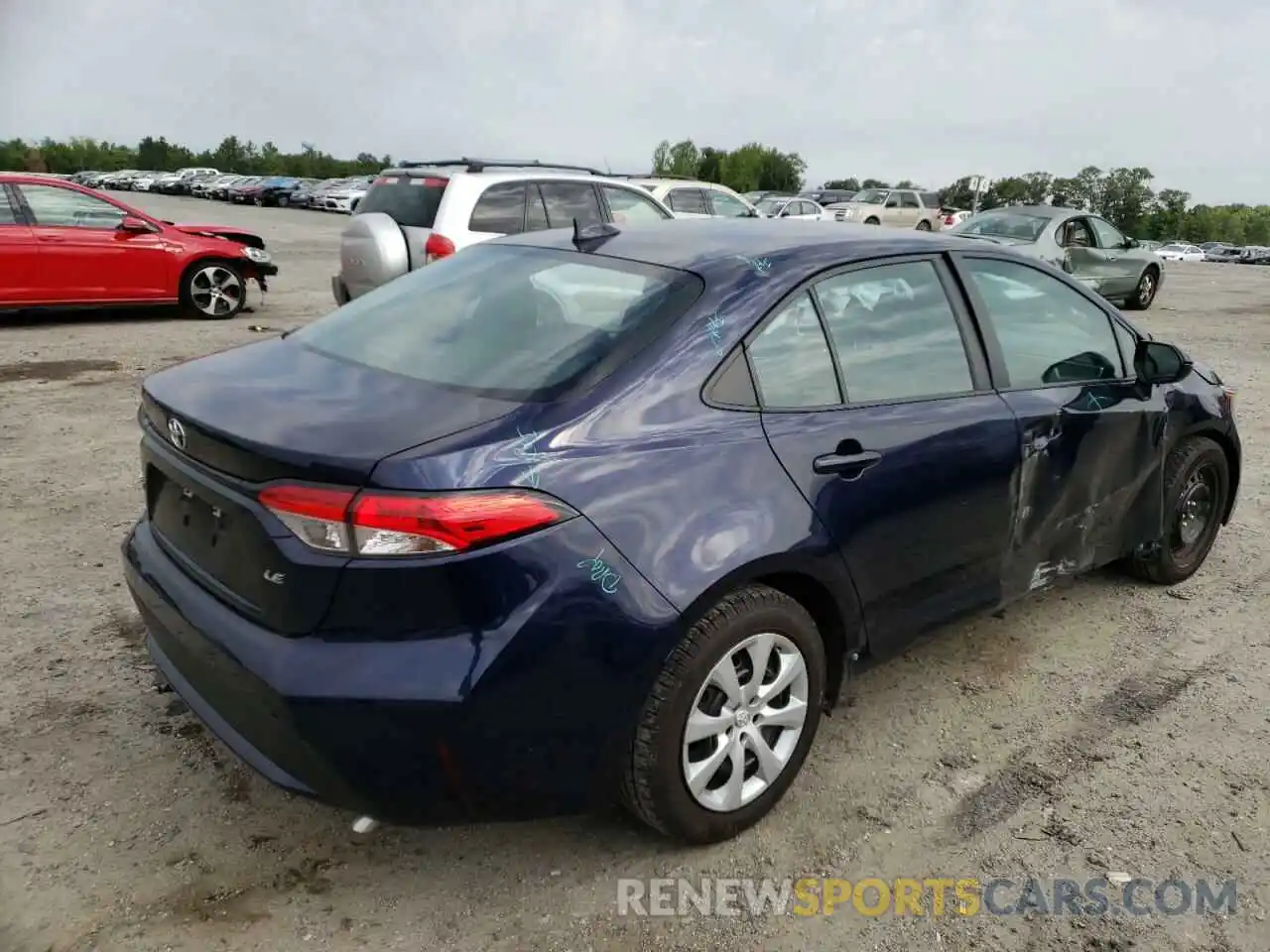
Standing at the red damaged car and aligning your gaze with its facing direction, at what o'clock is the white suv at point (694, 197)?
The white suv is roughly at 12 o'clock from the red damaged car.

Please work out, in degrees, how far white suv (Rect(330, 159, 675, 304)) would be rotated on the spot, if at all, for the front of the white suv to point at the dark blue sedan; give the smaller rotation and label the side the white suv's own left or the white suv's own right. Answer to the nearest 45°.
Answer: approximately 135° to the white suv's own right

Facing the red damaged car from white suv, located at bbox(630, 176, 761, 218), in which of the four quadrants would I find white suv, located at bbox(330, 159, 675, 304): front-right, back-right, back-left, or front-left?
front-left

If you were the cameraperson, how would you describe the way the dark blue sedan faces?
facing away from the viewer and to the right of the viewer

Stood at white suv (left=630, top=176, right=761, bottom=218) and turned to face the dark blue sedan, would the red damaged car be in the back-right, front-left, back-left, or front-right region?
front-right

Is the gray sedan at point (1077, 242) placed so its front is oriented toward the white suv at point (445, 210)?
no

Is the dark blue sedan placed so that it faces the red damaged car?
no

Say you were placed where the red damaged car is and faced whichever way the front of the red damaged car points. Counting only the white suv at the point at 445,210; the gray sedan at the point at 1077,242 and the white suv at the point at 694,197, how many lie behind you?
0

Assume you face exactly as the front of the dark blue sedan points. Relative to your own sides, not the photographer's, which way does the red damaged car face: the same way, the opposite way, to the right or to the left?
the same way

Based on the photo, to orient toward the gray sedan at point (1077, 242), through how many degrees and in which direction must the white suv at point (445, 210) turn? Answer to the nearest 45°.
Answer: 0° — it already faces it

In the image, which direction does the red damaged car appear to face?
to the viewer's right

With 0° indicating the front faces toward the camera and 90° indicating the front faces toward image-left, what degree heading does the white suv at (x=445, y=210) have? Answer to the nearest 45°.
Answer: approximately 225°
